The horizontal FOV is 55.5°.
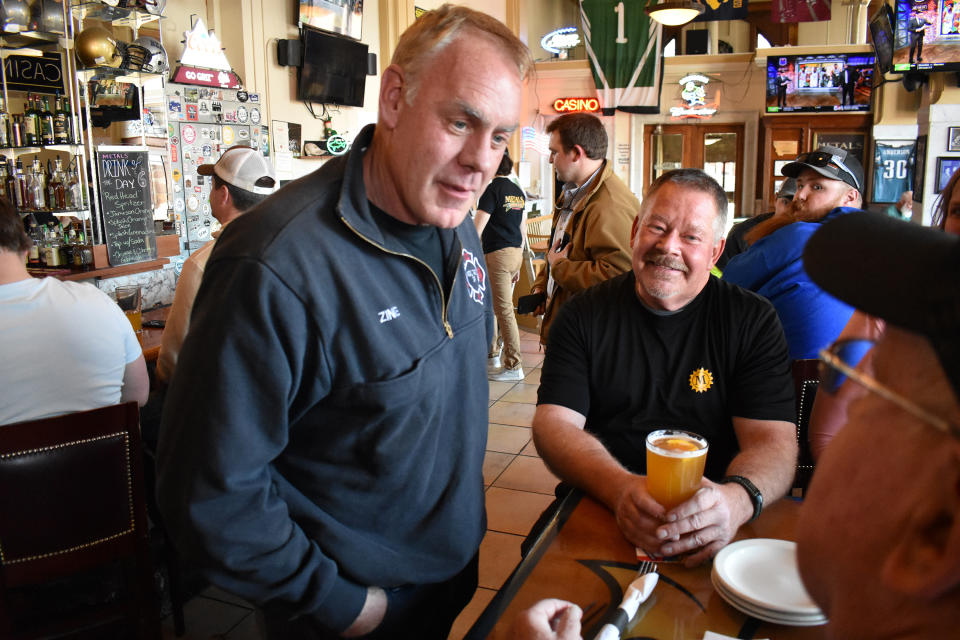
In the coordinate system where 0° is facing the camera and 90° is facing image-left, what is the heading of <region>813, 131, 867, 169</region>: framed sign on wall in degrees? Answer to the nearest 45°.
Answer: approximately 0°

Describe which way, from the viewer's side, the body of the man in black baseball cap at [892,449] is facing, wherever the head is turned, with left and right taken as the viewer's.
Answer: facing away from the viewer and to the left of the viewer

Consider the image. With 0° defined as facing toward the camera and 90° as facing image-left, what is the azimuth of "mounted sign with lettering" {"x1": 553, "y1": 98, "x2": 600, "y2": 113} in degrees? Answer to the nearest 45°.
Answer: approximately 0°

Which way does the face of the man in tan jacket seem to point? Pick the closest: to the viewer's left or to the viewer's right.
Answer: to the viewer's left

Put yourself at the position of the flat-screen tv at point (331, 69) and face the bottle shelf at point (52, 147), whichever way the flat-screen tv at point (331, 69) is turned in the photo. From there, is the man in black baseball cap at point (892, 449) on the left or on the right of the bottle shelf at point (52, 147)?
left

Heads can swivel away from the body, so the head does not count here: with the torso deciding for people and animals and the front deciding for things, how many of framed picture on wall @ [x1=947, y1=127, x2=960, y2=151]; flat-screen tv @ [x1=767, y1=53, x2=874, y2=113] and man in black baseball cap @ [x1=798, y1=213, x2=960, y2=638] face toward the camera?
2
